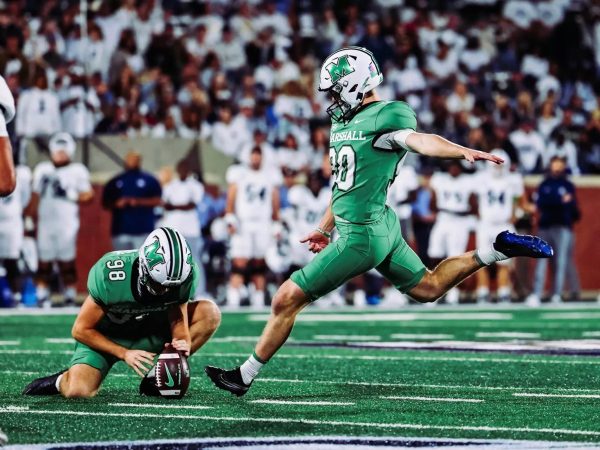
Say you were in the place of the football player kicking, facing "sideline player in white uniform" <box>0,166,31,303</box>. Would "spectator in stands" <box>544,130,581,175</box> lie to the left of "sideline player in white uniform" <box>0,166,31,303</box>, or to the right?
right

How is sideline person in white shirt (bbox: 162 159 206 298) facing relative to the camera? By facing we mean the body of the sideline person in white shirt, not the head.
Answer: toward the camera

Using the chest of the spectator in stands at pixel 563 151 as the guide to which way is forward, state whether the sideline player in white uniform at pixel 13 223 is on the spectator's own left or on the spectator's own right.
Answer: on the spectator's own right

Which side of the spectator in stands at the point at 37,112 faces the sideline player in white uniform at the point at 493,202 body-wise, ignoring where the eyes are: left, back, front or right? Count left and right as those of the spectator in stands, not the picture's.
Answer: left

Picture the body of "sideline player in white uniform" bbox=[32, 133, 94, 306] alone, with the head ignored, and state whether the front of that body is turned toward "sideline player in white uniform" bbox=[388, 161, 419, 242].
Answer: no

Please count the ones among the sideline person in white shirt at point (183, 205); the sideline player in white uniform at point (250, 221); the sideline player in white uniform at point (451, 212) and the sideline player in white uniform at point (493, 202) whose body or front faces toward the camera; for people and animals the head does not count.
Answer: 4

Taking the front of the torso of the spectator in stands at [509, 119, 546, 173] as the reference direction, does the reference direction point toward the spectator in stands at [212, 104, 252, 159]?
no

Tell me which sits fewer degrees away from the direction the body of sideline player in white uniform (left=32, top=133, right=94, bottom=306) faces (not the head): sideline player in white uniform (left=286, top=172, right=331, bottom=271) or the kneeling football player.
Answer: the kneeling football player

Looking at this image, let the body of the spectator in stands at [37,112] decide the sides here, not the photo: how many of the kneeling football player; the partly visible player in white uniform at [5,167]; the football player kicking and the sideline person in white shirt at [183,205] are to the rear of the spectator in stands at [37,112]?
0

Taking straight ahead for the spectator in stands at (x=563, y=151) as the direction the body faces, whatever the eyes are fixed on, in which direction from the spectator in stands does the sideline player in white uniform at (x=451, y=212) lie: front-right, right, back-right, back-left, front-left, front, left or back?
front-right

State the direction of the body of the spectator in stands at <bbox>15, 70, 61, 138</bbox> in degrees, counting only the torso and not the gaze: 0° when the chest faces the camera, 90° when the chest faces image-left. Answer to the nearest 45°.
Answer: approximately 0°

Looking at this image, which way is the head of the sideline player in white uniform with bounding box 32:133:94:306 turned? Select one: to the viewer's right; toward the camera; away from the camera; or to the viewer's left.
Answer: toward the camera

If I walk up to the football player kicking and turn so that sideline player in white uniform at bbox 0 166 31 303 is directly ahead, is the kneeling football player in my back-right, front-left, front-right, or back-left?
front-left

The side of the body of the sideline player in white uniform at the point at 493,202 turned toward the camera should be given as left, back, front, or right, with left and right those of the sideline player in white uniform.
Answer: front

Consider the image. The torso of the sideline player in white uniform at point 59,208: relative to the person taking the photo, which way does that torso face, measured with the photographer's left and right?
facing the viewer

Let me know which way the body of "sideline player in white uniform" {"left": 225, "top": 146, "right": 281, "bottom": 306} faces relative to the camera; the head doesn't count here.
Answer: toward the camera

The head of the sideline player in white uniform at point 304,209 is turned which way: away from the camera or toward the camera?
toward the camera

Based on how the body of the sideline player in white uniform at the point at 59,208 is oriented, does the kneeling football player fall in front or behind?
in front

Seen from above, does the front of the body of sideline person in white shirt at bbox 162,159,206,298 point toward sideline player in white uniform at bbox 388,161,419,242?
no
